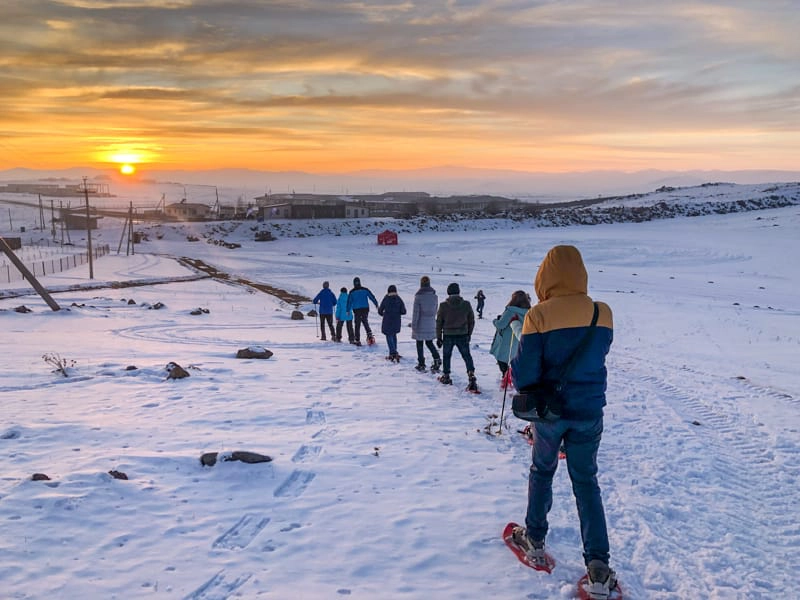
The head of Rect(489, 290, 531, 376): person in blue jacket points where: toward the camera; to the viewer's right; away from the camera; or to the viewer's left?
away from the camera

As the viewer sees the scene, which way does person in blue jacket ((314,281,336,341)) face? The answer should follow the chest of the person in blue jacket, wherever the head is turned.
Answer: away from the camera

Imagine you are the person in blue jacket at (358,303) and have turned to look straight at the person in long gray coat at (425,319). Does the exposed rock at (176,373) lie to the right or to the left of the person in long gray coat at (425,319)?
right

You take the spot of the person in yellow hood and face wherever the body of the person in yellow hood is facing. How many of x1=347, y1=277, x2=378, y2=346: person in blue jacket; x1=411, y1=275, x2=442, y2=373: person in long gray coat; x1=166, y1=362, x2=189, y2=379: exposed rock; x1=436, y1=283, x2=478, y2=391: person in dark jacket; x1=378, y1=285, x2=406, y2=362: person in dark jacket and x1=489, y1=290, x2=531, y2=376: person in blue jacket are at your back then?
0

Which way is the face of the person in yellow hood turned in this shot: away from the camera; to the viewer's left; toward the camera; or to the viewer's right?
away from the camera

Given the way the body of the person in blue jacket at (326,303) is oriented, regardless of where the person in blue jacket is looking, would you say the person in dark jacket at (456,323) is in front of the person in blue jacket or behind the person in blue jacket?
behind

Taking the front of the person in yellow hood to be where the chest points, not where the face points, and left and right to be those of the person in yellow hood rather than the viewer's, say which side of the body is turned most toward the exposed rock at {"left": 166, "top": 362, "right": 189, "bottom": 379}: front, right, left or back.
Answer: front

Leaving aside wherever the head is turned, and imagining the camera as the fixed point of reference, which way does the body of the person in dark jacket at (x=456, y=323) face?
away from the camera

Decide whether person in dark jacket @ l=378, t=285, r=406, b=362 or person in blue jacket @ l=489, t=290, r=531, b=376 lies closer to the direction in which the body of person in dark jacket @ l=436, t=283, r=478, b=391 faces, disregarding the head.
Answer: the person in dark jacket

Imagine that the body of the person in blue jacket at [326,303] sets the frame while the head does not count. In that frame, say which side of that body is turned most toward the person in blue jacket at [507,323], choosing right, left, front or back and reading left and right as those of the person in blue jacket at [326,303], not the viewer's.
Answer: back

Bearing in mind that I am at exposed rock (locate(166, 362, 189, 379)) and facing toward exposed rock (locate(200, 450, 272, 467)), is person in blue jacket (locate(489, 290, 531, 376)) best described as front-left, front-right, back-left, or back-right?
front-left

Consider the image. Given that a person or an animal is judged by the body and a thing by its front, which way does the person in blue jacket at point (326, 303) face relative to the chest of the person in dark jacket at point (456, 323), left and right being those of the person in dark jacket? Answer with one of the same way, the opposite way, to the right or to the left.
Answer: the same way

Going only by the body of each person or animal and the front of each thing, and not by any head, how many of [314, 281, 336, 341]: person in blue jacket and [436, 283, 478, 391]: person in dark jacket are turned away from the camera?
2

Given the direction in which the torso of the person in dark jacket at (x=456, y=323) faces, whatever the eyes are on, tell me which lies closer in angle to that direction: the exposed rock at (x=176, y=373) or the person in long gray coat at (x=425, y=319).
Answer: the person in long gray coat

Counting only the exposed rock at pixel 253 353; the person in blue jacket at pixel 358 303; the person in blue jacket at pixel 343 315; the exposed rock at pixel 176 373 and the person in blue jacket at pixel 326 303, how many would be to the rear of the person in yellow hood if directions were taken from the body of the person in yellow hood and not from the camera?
0

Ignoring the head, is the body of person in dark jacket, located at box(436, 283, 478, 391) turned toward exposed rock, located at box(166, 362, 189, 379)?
no

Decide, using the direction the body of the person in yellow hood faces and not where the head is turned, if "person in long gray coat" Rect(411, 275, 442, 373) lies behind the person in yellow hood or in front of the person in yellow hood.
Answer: in front

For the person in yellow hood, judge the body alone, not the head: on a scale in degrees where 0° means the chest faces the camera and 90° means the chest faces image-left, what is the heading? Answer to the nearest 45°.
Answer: approximately 135°
